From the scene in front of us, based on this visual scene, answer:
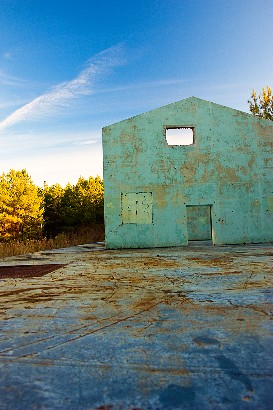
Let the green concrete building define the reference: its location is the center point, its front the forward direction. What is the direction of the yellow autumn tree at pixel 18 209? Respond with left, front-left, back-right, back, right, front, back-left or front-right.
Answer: back-right

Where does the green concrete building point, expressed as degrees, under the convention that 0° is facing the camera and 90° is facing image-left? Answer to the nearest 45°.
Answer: approximately 0°
